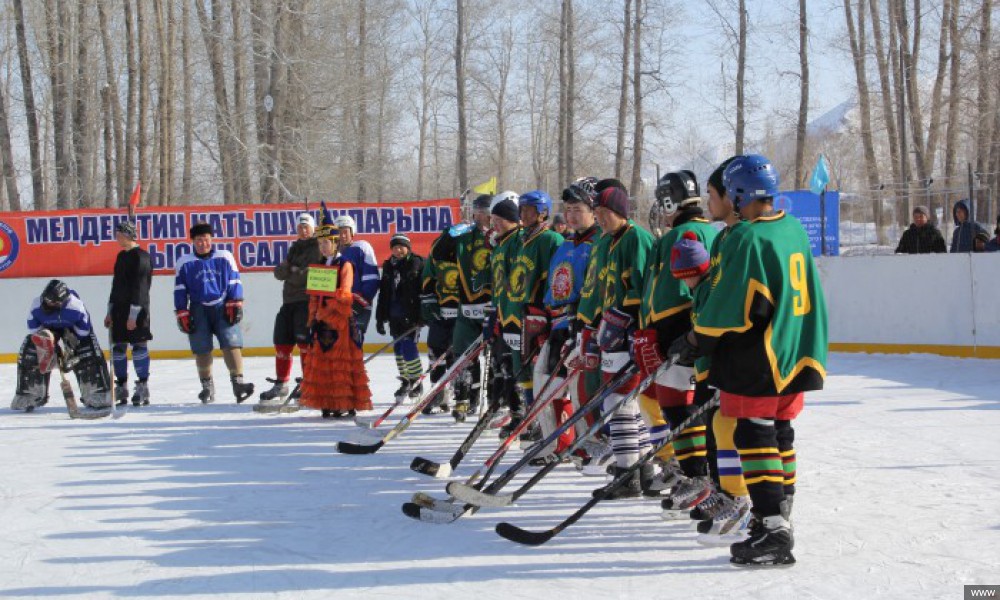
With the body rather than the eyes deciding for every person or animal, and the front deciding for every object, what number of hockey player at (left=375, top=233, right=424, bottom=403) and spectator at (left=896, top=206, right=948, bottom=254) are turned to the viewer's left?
0

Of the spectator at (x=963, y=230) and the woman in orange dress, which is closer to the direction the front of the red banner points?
the woman in orange dress

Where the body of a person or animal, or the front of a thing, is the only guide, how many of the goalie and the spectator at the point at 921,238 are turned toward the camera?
2

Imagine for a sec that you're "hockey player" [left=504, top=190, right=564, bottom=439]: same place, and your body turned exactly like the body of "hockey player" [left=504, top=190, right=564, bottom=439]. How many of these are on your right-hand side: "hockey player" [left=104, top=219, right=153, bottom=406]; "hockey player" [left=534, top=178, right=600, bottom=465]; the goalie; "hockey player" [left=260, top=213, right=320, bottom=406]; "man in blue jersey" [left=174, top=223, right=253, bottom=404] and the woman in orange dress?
5

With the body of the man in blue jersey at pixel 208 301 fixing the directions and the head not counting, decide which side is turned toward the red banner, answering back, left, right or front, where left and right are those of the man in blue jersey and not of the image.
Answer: back

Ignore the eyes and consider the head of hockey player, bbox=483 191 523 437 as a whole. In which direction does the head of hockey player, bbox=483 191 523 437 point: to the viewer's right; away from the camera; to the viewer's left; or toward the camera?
to the viewer's left

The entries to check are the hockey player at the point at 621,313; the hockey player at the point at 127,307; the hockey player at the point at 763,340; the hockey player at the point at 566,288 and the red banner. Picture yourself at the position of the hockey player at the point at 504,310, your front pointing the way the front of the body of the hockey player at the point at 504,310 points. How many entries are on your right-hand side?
2

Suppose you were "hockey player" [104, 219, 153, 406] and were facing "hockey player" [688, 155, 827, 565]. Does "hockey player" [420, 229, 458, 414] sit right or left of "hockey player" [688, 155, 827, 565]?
left

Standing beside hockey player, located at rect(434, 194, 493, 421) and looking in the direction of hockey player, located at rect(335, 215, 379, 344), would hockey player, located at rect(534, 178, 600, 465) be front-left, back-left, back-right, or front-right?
back-left

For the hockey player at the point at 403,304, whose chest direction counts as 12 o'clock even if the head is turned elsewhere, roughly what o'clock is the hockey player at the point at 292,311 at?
the hockey player at the point at 292,311 is roughly at 3 o'clock from the hockey player at the point at 403,304.

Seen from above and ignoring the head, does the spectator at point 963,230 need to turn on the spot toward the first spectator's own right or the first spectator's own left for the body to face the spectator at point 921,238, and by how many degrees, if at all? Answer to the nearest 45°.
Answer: approximately 90° to the first spectator's own right

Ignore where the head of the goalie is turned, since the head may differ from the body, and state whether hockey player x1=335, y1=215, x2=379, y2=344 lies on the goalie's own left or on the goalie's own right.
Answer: on the goalie's own left
